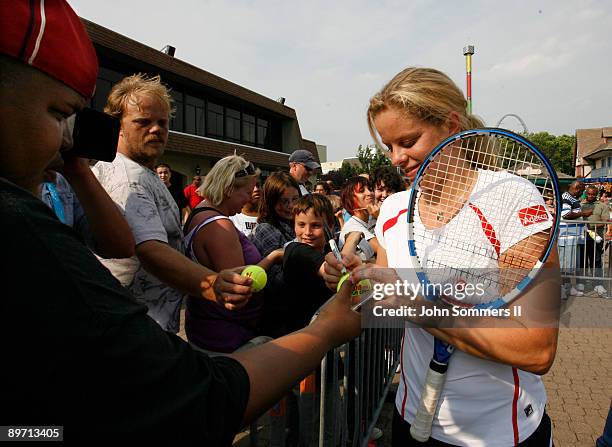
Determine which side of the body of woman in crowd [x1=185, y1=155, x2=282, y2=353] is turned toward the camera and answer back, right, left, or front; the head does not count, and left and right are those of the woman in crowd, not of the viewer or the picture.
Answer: right

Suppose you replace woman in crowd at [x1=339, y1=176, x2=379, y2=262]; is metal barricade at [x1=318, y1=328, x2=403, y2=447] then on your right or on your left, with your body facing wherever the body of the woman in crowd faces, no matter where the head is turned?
on your right

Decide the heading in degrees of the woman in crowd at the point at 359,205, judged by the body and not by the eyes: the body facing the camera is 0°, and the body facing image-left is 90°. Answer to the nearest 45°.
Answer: approximately 315°

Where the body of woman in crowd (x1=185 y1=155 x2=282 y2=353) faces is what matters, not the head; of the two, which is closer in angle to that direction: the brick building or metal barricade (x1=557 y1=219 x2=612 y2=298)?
the metal barricade

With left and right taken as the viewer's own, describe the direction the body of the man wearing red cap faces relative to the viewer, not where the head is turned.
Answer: facing to the right of the viewer

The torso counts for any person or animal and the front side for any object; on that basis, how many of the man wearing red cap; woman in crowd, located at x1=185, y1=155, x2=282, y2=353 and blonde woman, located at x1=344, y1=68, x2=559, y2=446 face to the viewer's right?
2

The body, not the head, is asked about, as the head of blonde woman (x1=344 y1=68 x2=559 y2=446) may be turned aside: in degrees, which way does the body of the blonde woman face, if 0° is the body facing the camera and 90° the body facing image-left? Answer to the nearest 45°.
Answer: approximately 45°

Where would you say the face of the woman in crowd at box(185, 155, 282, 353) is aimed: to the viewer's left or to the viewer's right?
to the viewer's right
